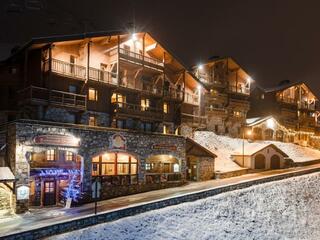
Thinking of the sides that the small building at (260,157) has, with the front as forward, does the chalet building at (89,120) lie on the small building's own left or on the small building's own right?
on the small building's own right

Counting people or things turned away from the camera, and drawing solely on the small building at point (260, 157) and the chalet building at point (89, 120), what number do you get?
0

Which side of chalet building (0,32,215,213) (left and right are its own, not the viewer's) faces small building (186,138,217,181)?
left

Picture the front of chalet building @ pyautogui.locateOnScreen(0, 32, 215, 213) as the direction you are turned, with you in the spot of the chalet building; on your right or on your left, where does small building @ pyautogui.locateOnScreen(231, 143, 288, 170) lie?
on your left

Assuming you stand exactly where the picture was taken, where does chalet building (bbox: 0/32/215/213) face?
facing the viewer and to the right of the viewer

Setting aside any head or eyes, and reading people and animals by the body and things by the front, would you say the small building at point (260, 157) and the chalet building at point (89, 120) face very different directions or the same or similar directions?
same or similar directions

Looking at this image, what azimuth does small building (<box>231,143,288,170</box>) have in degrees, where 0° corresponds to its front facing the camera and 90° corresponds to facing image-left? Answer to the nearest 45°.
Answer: approximately 315°

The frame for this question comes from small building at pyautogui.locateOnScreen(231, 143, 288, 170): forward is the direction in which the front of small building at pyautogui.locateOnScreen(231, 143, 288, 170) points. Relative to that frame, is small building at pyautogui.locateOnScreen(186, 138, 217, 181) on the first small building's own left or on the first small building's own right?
on the first small building's own right
